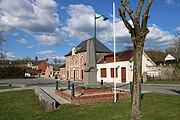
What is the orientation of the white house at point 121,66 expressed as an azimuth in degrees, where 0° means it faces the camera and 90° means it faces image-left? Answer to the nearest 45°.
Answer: approximately 45°

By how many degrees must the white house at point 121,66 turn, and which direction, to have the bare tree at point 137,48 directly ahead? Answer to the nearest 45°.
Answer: approximately 45° to its left

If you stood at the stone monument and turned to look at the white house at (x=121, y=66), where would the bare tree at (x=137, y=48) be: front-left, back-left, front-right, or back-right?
back-right
